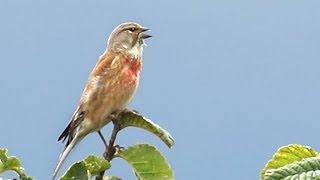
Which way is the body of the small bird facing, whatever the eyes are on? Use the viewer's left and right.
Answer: facing to the right of the viewer
